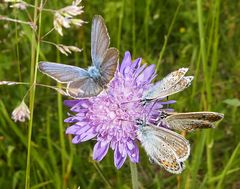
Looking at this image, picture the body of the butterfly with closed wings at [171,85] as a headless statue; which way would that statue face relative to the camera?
to the viewer's left

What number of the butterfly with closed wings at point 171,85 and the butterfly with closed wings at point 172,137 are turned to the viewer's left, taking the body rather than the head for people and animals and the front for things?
2

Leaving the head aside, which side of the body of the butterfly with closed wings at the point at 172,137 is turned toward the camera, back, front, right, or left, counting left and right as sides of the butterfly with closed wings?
left
